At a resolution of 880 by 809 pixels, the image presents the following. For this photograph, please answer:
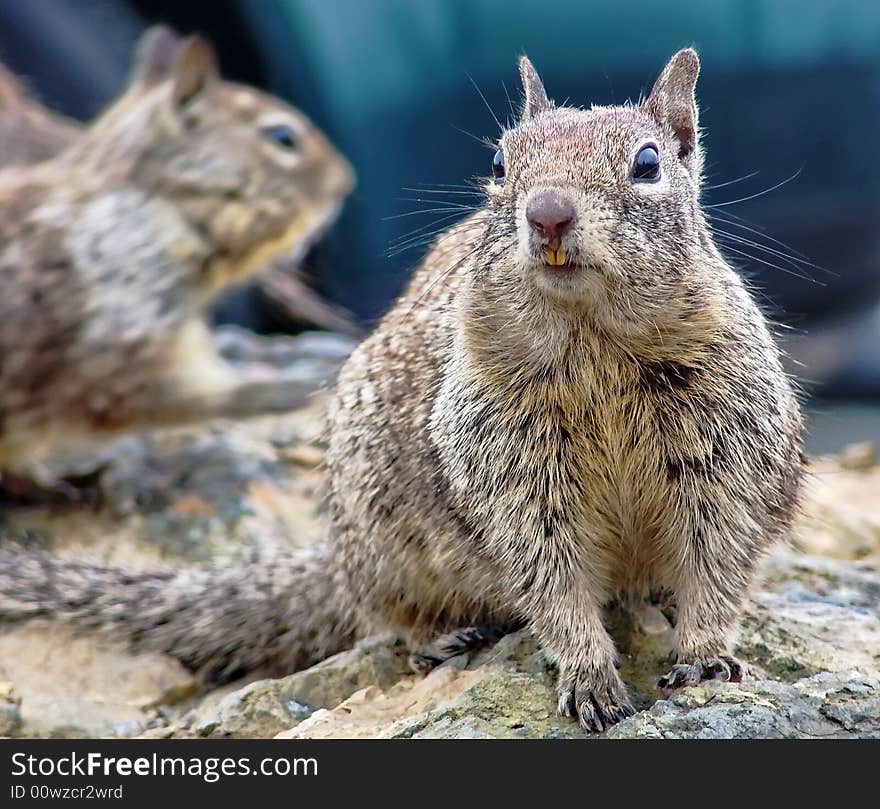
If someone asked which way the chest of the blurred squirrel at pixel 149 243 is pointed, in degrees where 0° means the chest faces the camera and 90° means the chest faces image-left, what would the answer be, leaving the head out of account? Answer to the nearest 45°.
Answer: approximately 270°

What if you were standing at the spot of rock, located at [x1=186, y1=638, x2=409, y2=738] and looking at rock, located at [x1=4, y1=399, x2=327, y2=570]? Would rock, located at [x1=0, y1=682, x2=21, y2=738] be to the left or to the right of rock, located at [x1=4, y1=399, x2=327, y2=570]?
left

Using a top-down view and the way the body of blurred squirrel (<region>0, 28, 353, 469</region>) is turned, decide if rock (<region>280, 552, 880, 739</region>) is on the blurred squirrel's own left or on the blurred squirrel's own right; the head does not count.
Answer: on the blurred squirrel's own right

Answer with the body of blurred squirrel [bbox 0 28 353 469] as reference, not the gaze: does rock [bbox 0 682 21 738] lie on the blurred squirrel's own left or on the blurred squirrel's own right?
on the blurred squirrel's own right

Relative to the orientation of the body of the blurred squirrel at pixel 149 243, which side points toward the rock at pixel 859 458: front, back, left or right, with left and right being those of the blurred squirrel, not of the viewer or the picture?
front

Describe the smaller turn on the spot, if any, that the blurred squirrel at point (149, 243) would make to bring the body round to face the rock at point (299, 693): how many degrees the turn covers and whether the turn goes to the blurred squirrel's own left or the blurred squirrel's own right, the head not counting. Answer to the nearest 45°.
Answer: approximately 90° to the blurred squirrel's own right

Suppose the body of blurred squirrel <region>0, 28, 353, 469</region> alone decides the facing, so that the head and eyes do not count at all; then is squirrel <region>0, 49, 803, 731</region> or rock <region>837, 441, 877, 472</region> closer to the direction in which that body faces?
the rock

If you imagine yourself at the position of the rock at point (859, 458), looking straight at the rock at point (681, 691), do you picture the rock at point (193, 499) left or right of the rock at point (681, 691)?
right
